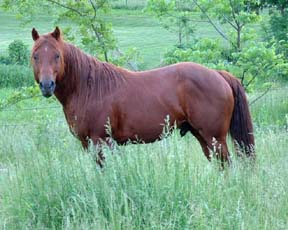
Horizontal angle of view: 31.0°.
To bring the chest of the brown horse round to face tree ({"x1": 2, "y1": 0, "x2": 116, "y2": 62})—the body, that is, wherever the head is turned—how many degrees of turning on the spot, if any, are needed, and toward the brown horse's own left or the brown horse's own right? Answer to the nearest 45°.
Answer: approximately 90° to the brown horse's own right

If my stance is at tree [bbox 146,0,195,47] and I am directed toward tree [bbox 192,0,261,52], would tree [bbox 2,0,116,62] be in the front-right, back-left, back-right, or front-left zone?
back-right

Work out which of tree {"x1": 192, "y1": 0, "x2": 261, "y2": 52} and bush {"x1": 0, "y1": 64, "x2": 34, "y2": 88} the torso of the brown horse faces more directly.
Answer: the bush

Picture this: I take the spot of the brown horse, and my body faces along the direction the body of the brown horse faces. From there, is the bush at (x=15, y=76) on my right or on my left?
on my right

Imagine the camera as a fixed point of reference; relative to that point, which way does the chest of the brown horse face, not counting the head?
to the viewer's left

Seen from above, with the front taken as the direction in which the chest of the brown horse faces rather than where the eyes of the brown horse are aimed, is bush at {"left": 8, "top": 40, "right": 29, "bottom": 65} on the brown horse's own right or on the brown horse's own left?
on the brown horse's own right

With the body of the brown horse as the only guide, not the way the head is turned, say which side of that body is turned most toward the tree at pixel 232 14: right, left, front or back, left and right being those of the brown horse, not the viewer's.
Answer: right
